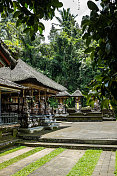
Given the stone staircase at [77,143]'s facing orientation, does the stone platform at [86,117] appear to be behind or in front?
behind

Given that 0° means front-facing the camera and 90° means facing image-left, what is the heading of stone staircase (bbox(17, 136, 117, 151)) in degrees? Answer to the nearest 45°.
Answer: approximately 0°
